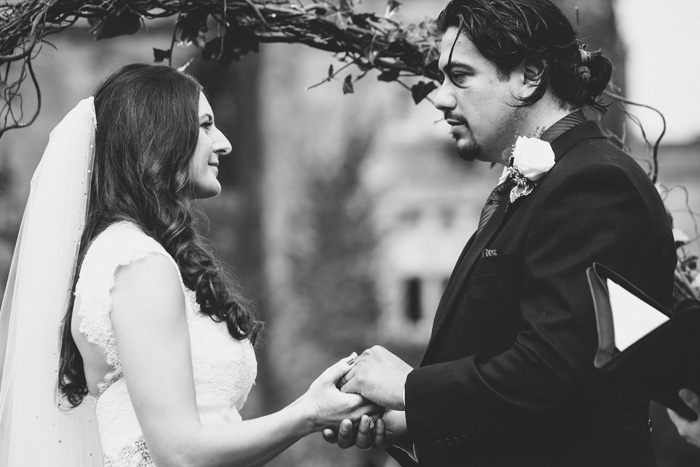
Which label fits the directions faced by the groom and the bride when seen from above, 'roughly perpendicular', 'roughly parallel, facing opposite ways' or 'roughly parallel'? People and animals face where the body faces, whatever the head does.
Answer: roughly parallel, facing opposite ways

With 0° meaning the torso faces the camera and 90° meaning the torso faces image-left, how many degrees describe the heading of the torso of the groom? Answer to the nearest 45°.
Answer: approximately 90°

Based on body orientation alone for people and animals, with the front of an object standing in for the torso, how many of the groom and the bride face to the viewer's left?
1

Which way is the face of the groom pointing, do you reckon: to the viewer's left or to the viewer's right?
to the viewer's left

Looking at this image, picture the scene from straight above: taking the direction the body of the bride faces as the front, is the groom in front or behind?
in front

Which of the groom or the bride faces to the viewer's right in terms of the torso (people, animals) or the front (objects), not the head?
the bride

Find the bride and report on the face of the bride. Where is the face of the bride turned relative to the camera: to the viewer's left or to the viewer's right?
to the viewer's right

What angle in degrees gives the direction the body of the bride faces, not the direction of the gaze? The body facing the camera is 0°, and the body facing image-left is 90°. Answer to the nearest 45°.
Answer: approximately 270°

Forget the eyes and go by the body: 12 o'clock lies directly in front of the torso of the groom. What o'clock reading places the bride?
The bride is roughly at 12 o'clock from the groom.
